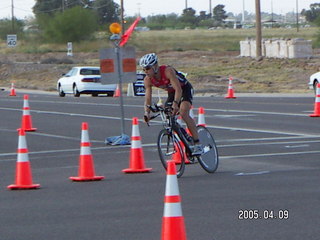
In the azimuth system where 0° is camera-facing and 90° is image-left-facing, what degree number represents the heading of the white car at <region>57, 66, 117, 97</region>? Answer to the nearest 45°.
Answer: approximately 135°

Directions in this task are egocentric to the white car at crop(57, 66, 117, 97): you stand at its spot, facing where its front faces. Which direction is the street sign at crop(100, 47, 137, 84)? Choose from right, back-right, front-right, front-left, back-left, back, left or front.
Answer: back-left

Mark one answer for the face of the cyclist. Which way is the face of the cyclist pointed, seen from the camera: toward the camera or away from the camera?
toward the camera

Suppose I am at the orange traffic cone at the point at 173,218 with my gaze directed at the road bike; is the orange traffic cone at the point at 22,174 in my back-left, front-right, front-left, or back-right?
front-left

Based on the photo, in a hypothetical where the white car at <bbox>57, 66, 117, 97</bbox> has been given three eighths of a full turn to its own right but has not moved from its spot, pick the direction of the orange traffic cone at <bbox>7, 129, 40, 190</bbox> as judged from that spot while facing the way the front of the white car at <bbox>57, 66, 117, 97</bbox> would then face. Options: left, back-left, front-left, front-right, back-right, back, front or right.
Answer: right

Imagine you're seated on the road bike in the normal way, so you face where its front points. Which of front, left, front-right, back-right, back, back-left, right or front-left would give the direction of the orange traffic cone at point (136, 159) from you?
right
